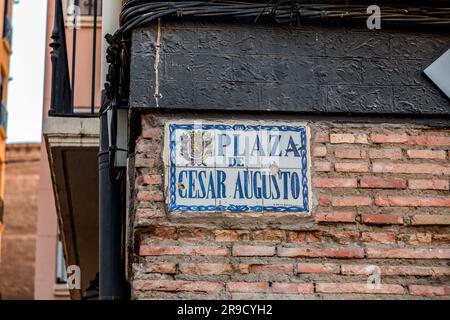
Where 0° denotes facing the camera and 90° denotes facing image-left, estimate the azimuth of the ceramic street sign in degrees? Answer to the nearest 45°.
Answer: approximately 0°

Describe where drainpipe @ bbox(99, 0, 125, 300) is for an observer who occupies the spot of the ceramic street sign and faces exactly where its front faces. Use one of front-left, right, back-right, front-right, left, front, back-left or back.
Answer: back-right
